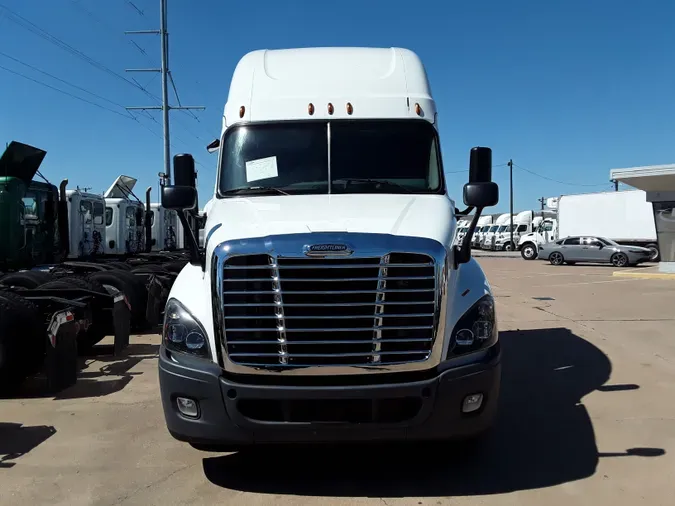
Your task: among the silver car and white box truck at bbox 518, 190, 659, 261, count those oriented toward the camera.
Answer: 0

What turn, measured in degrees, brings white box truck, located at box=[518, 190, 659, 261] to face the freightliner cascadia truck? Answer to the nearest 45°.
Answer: approximately 90° to its left

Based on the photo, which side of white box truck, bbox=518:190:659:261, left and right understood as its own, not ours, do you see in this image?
left

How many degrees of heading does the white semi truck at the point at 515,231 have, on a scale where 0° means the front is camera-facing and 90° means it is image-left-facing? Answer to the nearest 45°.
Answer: approximately 45°

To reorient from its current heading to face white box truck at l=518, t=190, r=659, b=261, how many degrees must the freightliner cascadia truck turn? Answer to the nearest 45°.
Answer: approximately 135° to its left

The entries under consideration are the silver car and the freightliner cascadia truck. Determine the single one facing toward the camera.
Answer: the freightliner cascadia truck

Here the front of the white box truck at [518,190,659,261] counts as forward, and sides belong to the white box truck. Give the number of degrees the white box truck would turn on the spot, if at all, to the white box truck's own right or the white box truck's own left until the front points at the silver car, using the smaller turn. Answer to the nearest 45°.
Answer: approximately 90° to the white box truck's own left

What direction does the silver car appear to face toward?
to the viewer's right

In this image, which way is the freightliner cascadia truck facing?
toward the camera

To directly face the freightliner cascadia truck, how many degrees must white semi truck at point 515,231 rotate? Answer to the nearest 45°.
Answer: approximately 45° to its left

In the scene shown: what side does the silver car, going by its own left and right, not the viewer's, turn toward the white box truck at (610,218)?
left

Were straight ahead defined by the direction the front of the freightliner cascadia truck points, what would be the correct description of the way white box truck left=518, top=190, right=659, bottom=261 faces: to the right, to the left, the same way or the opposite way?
to the right
